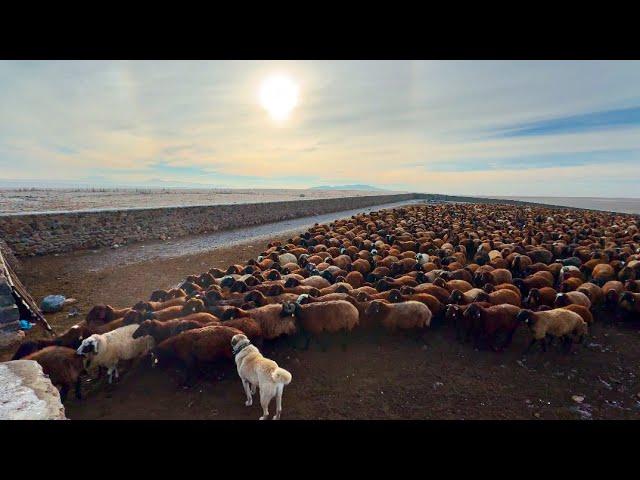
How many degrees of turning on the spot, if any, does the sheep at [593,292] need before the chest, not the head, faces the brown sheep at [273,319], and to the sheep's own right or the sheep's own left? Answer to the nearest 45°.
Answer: approximately 45° to the sheep's own left

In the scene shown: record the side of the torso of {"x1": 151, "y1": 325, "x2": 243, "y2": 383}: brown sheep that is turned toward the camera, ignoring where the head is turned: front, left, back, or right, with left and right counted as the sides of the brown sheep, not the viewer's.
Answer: left

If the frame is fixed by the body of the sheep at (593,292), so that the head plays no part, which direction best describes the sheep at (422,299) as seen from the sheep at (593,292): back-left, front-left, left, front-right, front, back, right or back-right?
front-left

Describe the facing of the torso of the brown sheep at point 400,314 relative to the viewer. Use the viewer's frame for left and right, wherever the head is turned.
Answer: facing to the left of the viewer

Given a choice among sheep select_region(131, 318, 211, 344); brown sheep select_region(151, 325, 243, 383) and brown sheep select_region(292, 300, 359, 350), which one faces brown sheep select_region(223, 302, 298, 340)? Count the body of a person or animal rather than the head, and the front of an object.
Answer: brown sheep select_region(292, 300, 359, 350)

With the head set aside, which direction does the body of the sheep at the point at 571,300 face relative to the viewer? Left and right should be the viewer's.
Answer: facing to the left of the viewer

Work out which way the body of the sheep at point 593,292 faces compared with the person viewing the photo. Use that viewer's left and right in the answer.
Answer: facing to the left of the viewer

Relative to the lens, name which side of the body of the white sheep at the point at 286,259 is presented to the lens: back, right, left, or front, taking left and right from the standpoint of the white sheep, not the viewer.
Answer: left

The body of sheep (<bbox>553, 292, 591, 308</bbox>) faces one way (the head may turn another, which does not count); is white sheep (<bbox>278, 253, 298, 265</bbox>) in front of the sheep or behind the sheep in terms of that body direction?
in front

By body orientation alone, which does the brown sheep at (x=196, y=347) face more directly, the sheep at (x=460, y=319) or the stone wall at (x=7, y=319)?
the stone wall

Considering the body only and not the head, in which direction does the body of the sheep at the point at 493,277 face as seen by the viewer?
to the viewer's left

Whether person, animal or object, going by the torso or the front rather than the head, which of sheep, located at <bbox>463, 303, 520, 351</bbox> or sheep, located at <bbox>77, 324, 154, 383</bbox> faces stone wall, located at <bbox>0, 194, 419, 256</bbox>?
sheep, located at <bbox>463, 303, 520, 351</bbox>

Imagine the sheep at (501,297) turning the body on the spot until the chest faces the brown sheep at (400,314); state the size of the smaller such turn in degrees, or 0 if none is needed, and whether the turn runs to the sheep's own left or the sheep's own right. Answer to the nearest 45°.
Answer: approximately 45° to the sheep's own left

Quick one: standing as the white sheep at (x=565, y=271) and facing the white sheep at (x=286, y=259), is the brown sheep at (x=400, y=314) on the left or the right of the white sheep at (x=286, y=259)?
left

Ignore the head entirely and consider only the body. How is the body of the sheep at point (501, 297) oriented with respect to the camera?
to the viewer's left

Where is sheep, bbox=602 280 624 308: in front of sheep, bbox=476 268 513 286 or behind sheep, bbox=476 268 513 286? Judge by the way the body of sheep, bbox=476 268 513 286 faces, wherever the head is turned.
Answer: behind

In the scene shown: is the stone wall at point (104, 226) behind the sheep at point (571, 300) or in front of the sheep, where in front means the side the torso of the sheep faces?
in front
